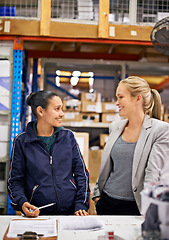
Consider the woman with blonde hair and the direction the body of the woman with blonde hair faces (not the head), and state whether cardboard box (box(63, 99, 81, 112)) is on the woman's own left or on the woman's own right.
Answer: on the woman's own right

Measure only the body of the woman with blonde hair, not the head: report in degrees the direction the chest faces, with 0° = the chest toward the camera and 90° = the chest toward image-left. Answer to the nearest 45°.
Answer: approximately 45°

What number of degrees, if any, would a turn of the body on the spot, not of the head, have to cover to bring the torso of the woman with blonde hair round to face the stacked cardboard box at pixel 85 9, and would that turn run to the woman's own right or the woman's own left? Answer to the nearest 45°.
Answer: approximately 135° to the woman's own right

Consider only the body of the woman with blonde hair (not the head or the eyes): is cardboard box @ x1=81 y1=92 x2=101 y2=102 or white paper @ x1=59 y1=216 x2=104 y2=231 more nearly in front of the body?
the white paper

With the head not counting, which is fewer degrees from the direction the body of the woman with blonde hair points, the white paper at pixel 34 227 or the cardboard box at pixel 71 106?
the white paper

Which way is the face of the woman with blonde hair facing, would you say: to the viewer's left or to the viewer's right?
to the viewer's left

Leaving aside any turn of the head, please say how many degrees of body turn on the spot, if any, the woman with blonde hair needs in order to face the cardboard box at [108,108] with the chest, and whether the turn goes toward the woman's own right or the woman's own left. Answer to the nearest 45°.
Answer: approximately 135° to the woman's own right

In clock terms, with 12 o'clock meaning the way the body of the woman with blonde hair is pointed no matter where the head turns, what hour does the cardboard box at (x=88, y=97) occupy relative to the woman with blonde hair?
The cardboard box is roughly at 4 o'clock from the woman with blonde hair.

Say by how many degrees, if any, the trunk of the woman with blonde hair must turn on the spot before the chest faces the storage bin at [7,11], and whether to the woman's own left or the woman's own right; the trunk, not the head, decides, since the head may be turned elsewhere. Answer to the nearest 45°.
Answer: approximately 90° to the woman's own right

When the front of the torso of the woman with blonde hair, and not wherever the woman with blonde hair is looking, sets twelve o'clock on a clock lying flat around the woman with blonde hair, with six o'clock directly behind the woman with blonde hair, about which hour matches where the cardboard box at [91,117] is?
The cardboard box is roughly at 4 o'clock from the woman with blonde hair.
